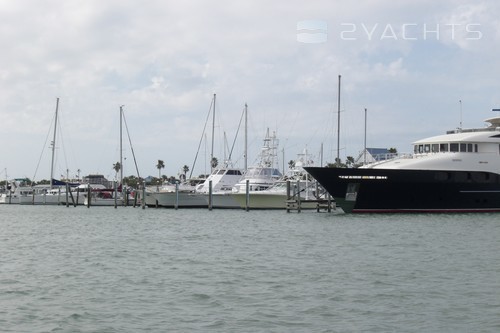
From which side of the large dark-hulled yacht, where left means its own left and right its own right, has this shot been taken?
left
